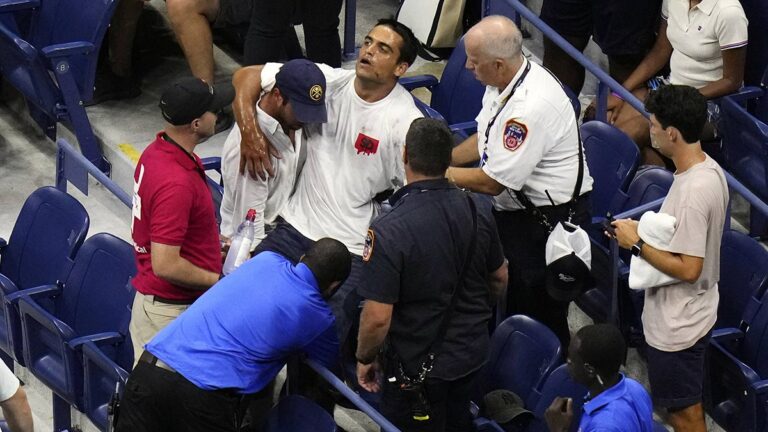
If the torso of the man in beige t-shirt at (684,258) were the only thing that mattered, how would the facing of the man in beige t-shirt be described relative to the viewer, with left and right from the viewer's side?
facing to the left of the viewer

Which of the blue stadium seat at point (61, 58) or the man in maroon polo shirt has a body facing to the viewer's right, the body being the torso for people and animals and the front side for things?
the man in maroon polo shirt

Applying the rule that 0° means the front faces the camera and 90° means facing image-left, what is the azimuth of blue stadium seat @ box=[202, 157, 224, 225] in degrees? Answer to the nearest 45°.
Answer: approximately 45°

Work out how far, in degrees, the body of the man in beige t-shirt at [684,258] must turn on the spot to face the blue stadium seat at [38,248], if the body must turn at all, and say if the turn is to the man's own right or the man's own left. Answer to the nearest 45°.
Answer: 0° — they already face it

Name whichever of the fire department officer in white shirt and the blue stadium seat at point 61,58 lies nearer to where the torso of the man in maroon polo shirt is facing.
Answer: the fire department officer in white shirt

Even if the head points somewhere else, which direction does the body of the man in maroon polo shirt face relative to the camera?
to the viewer's right

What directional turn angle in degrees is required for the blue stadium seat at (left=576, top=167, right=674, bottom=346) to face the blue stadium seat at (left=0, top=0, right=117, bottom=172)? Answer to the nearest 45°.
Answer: approximately 45° to its right

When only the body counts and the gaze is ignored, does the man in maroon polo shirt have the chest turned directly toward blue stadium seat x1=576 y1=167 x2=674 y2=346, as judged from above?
yes

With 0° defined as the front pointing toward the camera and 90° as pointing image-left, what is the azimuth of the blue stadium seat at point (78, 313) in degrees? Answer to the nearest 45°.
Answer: approximately 45°

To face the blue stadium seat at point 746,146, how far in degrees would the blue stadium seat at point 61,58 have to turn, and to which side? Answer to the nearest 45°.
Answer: approximately 90° to its left

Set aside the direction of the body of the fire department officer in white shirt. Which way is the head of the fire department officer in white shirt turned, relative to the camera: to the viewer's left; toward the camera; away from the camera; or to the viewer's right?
to the viewer's left

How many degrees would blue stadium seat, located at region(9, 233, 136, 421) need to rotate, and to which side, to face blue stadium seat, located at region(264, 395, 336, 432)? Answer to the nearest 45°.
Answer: approximately 90° to its left

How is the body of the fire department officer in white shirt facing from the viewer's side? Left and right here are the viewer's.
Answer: facing to the left of the viewer

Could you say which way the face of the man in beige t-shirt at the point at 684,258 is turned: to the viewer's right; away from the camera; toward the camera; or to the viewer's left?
to the viewer's left

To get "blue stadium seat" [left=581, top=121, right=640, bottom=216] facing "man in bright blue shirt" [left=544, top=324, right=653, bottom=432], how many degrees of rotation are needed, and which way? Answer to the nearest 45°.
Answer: approximately 45° to its left

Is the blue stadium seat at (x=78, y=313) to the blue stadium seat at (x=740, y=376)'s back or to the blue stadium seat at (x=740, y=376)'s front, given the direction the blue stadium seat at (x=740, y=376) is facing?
to the front
